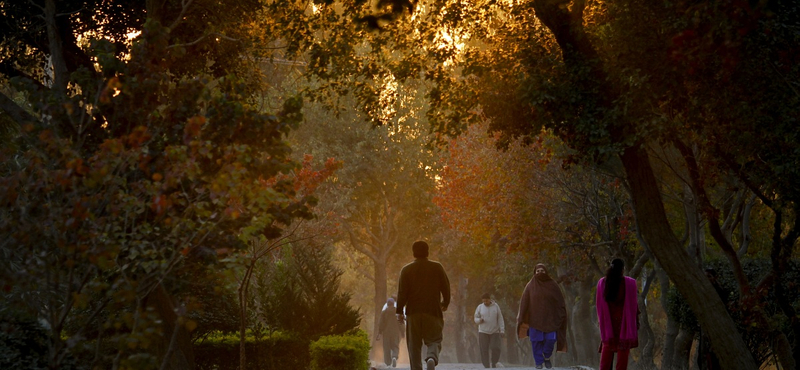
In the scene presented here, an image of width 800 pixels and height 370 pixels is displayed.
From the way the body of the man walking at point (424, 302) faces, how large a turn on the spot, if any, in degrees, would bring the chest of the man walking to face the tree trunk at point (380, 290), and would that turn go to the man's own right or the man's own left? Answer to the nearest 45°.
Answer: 0° — they already face it

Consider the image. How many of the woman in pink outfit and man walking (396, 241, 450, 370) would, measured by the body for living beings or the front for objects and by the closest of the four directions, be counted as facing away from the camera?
2

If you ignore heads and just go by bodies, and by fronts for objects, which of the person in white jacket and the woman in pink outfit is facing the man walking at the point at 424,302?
the person in white jacket

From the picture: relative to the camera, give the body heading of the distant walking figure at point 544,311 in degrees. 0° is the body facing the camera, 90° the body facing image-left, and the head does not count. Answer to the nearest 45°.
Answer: approximately 0°

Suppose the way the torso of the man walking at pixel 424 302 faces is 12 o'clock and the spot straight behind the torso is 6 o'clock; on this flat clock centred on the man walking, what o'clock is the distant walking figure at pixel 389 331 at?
The distant walking figure is roughly at 12 o'clock from the man walking.

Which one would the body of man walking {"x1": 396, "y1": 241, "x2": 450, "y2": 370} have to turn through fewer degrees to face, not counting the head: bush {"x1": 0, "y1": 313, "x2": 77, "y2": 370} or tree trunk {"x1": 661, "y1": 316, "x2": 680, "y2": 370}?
the tree trunk

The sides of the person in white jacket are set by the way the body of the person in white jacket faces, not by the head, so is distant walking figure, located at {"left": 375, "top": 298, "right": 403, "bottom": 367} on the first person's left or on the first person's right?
on the first person's right

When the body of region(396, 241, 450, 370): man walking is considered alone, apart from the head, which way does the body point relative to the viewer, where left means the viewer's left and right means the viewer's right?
facing away from the viewer

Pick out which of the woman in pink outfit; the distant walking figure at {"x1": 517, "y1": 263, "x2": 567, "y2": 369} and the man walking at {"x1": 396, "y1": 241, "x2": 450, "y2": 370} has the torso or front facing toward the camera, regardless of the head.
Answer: the distant walking figure

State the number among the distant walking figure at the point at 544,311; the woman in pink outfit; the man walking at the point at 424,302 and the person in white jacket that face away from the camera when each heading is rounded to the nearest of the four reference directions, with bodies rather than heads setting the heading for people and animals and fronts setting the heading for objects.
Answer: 2

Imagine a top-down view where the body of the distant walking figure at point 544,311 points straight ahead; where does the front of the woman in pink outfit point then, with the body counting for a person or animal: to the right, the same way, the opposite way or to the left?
the opposite way

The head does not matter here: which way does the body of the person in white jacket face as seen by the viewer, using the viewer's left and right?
facing the viewer

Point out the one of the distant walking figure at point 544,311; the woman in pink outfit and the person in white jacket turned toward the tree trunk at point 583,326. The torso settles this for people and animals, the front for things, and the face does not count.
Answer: the woman in pink outfit

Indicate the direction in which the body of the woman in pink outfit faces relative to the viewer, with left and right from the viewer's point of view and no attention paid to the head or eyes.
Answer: facing away from the viewer

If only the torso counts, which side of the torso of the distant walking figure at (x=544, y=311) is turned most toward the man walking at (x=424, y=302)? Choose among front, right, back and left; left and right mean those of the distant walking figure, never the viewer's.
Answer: front

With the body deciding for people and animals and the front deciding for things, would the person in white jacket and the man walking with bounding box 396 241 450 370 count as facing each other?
yes
